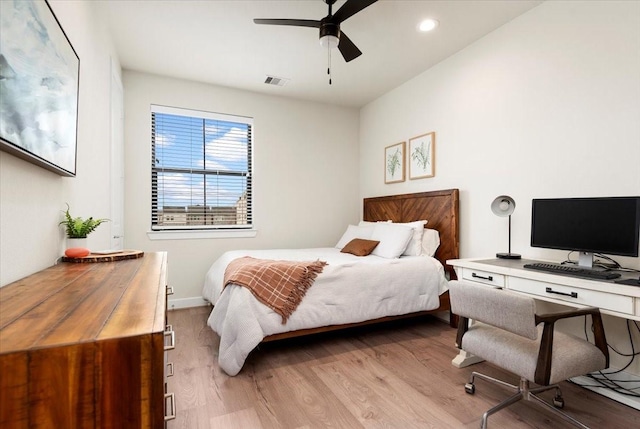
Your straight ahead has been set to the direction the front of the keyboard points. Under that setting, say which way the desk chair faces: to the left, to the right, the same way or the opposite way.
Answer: the opposite way

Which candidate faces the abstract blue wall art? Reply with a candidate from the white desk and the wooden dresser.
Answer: the white desk

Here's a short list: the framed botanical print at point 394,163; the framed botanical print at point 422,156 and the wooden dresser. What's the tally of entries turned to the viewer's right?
1

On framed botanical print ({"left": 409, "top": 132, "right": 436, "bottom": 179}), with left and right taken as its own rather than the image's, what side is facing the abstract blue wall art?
front

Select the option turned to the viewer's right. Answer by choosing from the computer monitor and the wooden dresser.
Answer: the wooden dresser

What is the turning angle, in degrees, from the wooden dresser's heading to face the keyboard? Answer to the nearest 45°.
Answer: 0° — it already faces it

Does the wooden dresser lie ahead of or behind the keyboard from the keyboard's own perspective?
ahead

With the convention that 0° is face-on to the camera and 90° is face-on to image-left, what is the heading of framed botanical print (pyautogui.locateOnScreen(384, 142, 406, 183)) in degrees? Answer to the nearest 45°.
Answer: approximately 45°

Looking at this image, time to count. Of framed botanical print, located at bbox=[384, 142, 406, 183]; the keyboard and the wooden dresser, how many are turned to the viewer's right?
1

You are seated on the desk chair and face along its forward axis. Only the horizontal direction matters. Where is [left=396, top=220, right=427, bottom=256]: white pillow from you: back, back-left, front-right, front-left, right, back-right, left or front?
left

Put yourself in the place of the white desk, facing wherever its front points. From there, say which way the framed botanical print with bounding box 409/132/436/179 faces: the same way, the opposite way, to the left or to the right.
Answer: the same way

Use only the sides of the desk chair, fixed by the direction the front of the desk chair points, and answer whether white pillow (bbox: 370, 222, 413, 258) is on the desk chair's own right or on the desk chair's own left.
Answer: on the desk chair's own left

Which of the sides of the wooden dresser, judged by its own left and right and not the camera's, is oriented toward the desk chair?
front

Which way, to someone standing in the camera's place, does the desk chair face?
facing away from the viewer and to the right of the viewer
